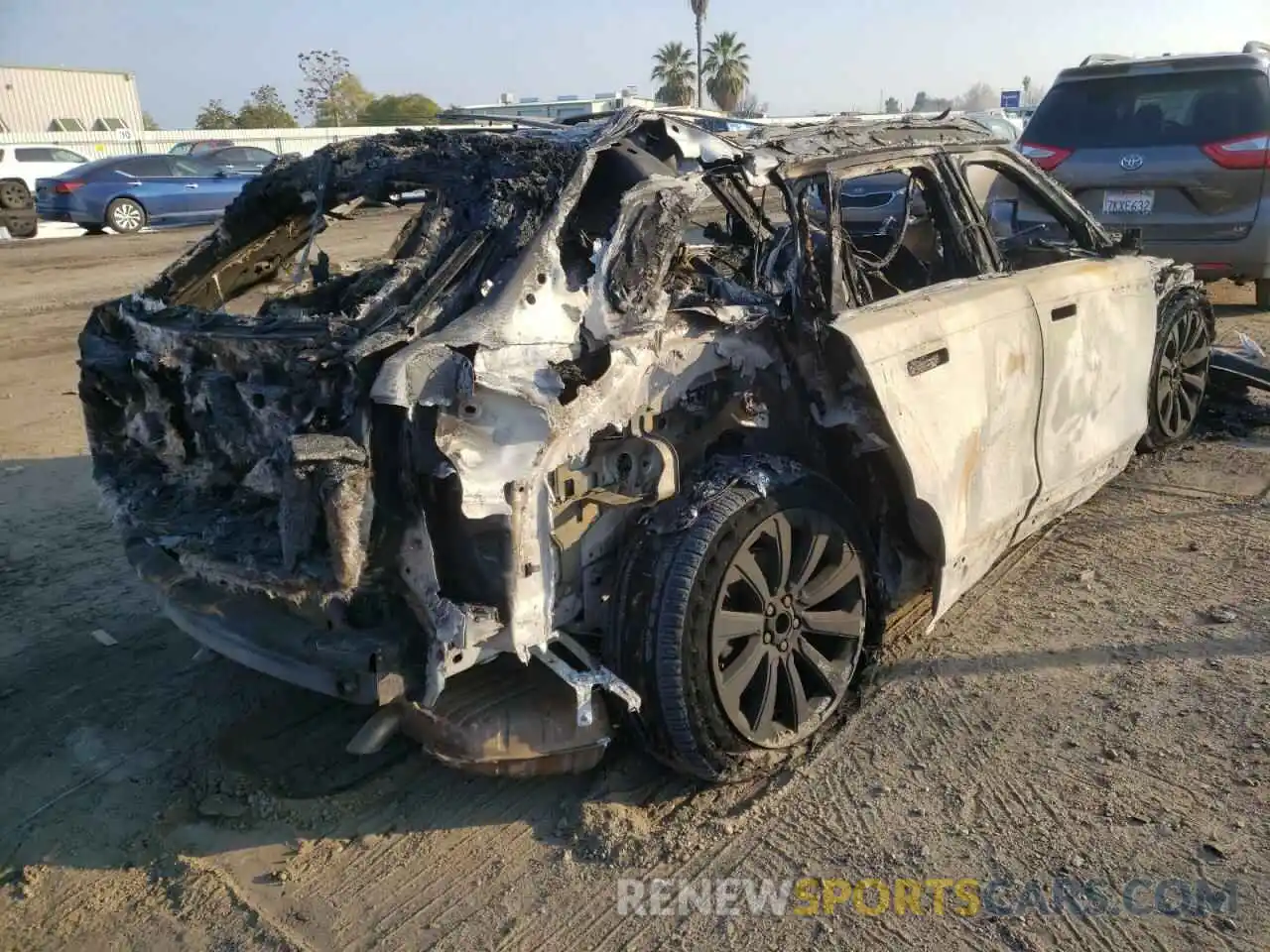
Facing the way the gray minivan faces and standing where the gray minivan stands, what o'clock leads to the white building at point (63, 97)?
The white building is roughly at 10 o'clock from the gray minivan.

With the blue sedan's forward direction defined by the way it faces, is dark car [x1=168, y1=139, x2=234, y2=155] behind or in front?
in front

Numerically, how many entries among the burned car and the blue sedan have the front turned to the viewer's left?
0

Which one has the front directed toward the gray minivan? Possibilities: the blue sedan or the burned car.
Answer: the burned car

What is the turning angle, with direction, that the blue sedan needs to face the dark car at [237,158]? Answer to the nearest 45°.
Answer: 0° — it already faces it

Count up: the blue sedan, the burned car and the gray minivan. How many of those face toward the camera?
0

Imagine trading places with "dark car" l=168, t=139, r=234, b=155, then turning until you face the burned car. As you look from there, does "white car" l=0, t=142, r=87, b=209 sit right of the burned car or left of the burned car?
right

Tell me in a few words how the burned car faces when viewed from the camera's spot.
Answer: facing away from the viewer and to the right of the viewer

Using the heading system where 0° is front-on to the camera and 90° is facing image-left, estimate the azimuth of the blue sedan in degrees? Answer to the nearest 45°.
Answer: approximately 225°

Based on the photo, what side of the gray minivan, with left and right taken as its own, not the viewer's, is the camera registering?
back

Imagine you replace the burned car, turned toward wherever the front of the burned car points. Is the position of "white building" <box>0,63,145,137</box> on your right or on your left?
on your left

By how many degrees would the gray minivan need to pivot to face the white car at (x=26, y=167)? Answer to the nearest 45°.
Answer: approximately 90° to its left
